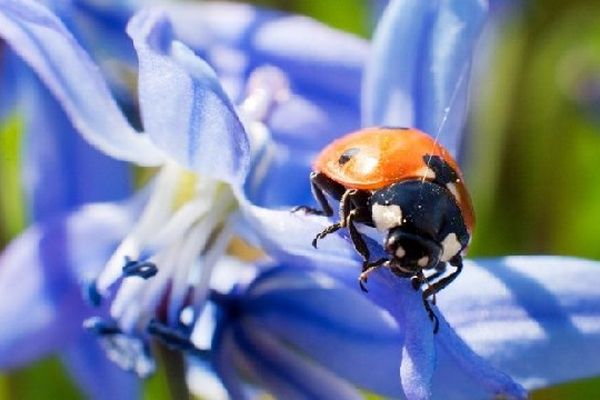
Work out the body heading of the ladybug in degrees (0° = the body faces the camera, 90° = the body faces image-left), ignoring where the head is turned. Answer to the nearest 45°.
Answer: approximately 0°
